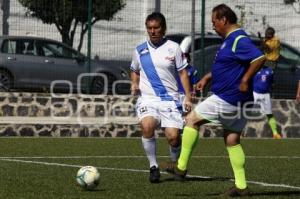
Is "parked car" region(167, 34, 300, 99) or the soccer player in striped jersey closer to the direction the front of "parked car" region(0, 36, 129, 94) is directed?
the parked car

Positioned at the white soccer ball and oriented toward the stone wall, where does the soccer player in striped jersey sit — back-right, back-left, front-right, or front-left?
front-right

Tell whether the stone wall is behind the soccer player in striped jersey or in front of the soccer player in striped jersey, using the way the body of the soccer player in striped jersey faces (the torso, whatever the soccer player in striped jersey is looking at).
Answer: behind

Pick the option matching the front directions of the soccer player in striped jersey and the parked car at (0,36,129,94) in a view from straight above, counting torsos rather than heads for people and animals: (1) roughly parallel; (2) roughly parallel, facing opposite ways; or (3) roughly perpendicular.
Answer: roughly perpendicular

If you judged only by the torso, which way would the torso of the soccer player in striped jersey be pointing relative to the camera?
toward the camera

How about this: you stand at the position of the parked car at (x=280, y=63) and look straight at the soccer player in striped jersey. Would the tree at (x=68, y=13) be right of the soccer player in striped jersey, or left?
right

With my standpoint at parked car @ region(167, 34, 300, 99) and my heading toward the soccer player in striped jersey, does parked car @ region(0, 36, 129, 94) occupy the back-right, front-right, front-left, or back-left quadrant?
front-right

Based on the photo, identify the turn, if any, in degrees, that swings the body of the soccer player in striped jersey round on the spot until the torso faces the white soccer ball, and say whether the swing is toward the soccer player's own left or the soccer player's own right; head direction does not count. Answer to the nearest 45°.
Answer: approximately 45° to the soccer player's own right
